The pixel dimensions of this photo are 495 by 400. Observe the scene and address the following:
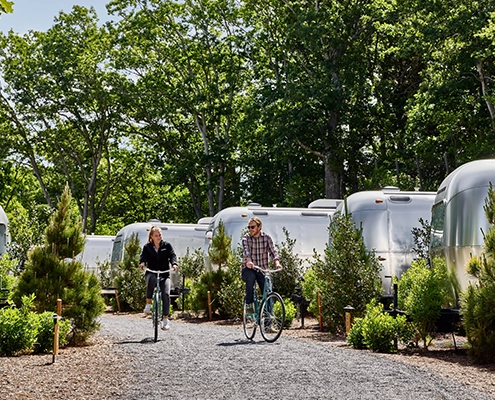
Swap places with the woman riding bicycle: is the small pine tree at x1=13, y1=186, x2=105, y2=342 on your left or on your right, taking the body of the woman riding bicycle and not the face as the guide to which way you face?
on your right

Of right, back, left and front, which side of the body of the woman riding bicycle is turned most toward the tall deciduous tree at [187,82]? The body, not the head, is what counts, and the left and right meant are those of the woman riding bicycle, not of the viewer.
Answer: back

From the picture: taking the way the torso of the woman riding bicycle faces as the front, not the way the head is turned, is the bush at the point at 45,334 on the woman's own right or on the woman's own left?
on the woman's own right

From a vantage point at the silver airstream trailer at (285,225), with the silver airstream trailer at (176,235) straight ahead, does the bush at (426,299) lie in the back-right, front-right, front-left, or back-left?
back-left

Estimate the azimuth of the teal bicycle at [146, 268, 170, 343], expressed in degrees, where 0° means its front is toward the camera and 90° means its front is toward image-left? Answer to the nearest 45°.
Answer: approximately 0°

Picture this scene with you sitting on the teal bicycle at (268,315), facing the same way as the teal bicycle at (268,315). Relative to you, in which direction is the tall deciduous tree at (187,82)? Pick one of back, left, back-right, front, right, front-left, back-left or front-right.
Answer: back-left
